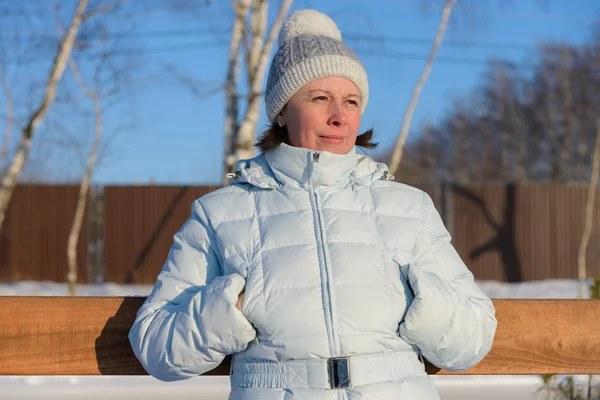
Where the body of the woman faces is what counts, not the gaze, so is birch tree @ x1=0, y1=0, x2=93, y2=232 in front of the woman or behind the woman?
behind

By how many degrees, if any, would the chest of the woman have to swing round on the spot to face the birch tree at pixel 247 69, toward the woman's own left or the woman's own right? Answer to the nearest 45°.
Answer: approximately 180°

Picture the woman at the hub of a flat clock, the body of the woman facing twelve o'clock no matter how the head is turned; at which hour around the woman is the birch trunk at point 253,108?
The birch trunk is roughly at 6 o'clock from the woman.

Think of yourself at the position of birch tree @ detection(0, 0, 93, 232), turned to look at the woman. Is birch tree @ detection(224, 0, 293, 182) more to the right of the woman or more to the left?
left

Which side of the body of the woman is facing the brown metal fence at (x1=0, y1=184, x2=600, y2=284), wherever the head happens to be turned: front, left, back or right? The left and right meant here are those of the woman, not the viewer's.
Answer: back

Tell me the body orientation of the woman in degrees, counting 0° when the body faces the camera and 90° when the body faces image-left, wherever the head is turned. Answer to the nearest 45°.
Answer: approximately 0°
